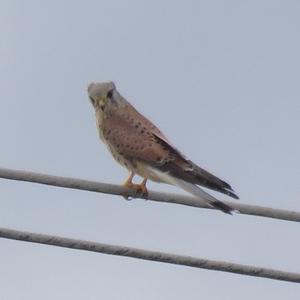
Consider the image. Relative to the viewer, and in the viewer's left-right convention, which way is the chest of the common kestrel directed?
facing to the left of the viewer
